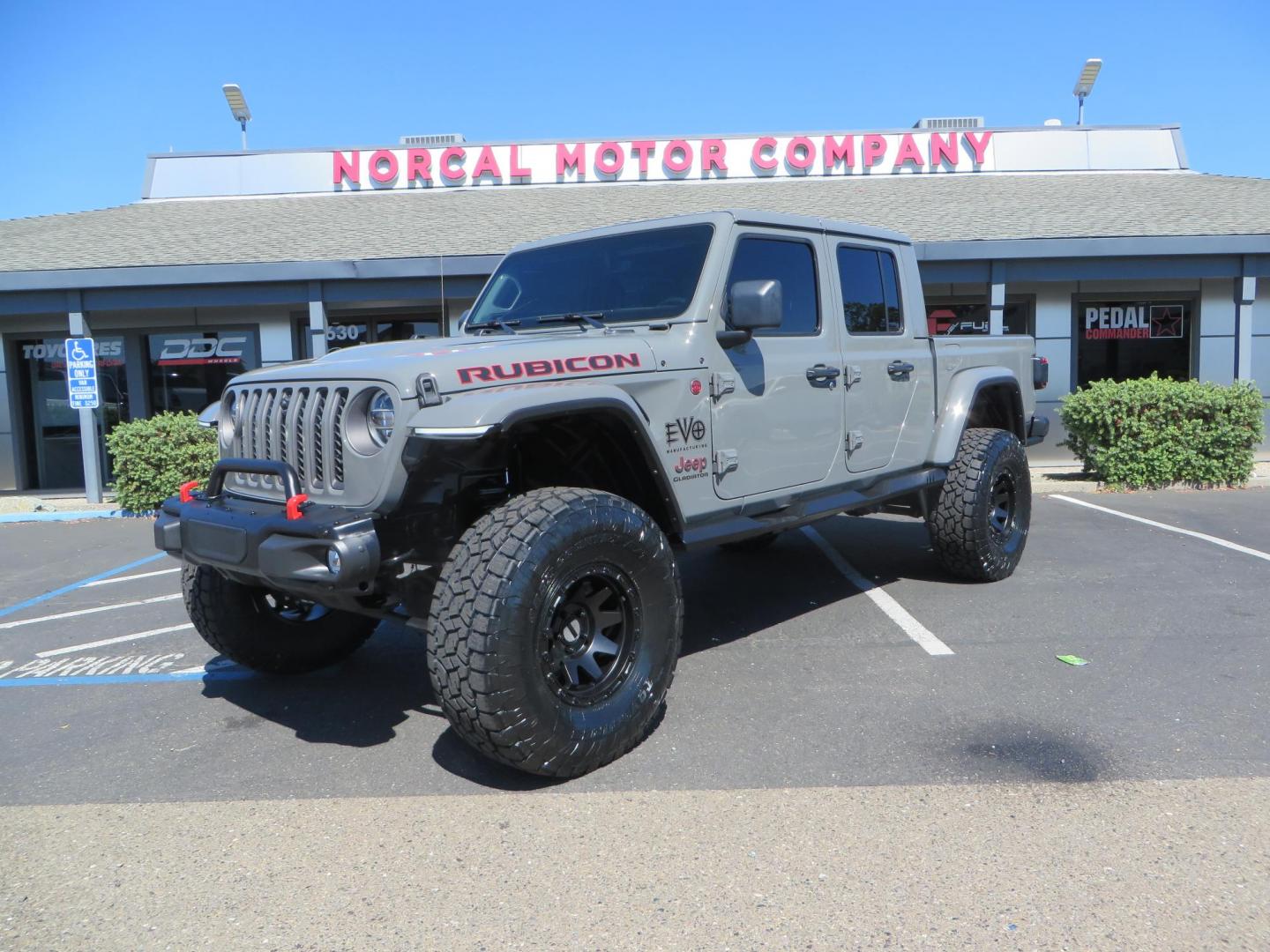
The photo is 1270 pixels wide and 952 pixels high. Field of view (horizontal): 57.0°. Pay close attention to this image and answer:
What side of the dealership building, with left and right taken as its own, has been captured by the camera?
front

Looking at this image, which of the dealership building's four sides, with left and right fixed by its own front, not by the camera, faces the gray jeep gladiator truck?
front

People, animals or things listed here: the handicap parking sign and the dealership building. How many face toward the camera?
2

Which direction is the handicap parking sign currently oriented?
toward the camera

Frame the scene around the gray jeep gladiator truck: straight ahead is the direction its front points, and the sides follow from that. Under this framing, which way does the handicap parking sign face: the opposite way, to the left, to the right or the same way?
to the left

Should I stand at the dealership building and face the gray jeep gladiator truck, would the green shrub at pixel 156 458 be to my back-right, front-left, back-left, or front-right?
front-right

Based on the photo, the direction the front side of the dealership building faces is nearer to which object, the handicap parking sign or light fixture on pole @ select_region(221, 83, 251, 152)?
the handicap parking sign

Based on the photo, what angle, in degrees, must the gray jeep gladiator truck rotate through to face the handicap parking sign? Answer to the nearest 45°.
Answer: approximately 90° to its right

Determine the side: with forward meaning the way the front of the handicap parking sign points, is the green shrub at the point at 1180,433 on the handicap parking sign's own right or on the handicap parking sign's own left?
on the handicap parking sign's own left

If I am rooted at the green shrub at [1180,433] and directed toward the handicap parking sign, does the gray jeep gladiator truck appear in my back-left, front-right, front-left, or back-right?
front-left

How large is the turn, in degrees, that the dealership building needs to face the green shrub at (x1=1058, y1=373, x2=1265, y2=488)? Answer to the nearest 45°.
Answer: approximately 45° to its left

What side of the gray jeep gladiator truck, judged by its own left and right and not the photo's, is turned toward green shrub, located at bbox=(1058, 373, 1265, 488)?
back
